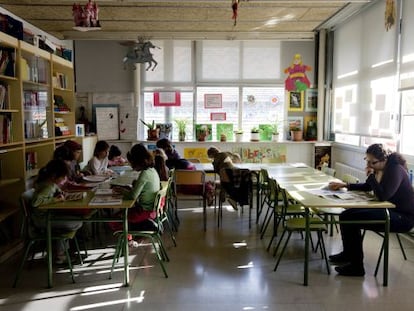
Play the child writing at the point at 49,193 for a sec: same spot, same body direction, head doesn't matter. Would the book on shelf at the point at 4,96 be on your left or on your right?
on your left

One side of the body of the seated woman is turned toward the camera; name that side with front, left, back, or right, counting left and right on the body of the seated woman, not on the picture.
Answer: left

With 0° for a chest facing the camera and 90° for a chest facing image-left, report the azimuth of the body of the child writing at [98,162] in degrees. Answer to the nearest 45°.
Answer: approximately 315°

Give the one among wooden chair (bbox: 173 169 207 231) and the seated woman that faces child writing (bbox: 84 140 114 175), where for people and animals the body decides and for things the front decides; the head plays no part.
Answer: the seated woman

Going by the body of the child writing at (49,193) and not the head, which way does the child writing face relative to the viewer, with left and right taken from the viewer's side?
facing to the right of the viewer

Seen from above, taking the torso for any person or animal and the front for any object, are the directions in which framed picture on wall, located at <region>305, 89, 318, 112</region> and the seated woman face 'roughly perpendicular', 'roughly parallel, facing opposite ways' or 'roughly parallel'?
roughly perpendicular

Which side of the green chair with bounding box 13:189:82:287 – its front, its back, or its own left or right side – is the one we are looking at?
right

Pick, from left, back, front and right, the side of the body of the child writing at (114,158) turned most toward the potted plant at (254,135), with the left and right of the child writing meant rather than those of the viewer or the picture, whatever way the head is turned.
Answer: left

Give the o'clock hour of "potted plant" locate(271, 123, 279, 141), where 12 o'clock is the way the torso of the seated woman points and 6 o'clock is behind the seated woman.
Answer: The potted plant is roughly at 2 o'clock from the seated woman.

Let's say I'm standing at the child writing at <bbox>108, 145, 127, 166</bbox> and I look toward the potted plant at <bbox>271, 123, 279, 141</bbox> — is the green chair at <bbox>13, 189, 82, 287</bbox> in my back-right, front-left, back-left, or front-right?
back-right
